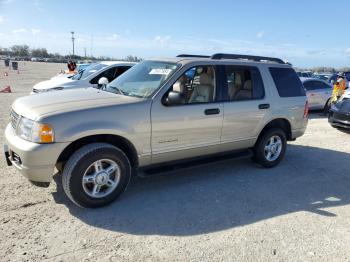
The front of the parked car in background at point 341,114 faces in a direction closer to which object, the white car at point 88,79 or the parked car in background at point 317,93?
the white car

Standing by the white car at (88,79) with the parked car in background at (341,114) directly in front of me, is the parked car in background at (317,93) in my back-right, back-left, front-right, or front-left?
front-left

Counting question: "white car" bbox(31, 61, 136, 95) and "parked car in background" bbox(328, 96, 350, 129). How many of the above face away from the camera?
0

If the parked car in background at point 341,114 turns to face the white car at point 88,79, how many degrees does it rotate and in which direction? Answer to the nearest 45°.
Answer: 0° — it already faces it

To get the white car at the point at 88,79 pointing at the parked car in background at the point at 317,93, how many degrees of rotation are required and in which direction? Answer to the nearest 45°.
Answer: approximately 135° to its left

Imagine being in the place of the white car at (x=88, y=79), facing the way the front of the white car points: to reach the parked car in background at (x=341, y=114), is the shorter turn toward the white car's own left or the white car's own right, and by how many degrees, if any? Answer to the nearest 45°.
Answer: approximately 135° to the white car's own left

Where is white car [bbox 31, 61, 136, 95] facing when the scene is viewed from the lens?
facing the viewer and to the left of the viewer
